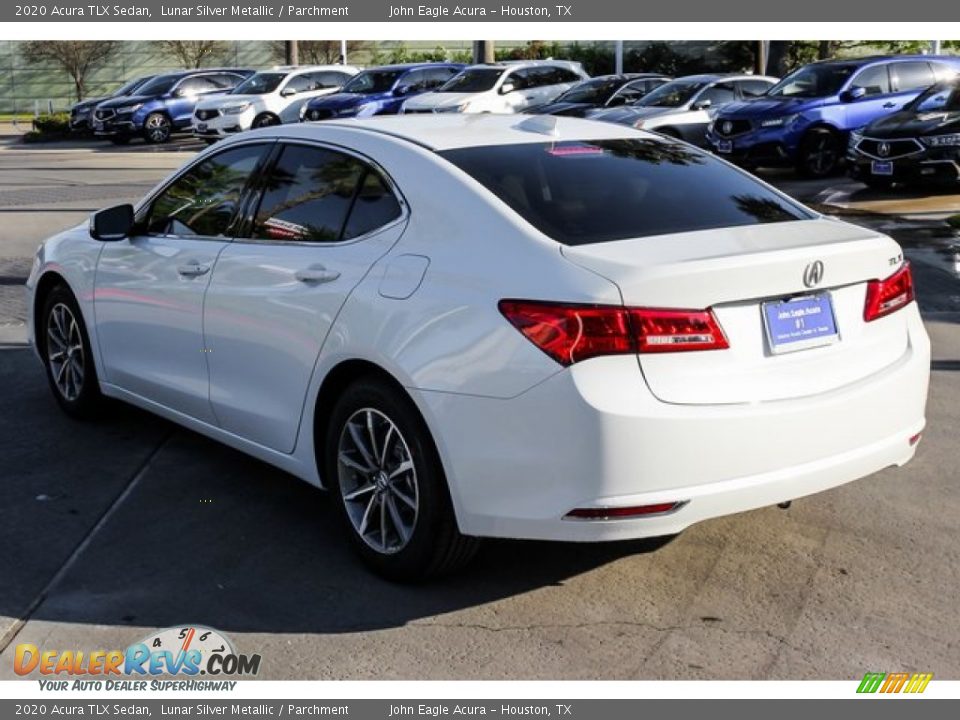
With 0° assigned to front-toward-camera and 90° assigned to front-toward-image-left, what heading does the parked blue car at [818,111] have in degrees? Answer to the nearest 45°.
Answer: approximately 45°

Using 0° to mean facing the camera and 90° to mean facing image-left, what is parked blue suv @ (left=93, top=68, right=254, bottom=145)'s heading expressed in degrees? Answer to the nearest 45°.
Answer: approximately 45°

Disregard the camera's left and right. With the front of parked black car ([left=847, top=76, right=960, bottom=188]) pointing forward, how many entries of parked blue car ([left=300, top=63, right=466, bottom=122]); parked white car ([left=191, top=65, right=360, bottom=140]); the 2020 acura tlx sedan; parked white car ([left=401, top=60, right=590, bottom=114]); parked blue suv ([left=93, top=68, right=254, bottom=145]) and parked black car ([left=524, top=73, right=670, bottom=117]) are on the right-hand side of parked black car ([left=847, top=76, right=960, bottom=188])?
5

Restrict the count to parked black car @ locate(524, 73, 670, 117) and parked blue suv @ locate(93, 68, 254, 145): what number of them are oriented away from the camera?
0

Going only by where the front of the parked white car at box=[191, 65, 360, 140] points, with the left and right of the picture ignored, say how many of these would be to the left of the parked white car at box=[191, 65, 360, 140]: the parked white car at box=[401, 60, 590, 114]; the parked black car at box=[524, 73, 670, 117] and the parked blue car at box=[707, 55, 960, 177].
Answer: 3

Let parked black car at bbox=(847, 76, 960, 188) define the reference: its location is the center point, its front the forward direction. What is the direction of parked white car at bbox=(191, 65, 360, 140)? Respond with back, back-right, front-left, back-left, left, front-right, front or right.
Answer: right

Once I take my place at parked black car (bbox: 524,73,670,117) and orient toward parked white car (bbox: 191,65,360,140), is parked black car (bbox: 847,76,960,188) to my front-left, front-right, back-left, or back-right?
back-left

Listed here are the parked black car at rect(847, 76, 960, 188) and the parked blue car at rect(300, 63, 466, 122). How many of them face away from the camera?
0

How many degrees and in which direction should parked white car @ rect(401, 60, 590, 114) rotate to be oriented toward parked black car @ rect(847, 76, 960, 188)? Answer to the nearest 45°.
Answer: approximately 90° to its left

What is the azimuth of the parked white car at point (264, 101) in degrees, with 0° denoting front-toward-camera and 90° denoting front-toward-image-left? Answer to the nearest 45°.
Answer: approximately 45°

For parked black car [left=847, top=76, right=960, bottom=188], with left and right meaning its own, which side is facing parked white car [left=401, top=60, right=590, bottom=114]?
right

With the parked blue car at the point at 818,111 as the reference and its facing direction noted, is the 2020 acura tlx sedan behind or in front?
in front

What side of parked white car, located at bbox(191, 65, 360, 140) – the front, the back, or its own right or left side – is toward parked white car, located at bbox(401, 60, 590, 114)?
left

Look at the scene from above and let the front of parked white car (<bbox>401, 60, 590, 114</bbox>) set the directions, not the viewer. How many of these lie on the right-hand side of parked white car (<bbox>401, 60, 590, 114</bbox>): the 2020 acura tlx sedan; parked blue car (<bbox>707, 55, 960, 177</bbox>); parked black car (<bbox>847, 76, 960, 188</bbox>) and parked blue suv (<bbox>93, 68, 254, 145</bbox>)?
1

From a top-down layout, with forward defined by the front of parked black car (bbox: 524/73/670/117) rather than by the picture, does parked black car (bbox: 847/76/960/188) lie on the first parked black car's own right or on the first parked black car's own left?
on the first parked black car's own left

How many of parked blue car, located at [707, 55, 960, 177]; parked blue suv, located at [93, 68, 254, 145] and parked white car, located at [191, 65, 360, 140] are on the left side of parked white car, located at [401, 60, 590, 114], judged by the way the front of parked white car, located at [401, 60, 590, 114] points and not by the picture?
1

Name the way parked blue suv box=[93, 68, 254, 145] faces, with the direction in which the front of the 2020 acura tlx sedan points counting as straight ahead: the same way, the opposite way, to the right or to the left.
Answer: to the left

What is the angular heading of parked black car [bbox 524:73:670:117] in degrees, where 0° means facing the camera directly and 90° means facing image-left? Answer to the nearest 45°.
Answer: approximately 45°
